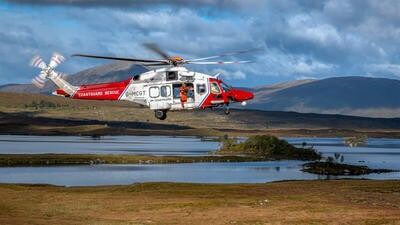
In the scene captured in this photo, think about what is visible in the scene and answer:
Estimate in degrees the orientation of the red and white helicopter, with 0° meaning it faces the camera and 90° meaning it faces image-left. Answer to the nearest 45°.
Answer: approximately 270°
